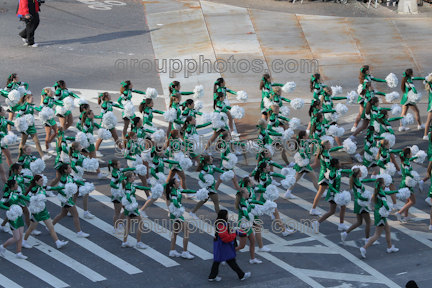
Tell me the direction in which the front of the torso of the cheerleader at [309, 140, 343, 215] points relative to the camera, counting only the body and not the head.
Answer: to the viewer's right

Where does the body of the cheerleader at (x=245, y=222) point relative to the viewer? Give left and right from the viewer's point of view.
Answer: facing to the right of the viewer

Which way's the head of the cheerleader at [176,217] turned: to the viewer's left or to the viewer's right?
to the viewer's right

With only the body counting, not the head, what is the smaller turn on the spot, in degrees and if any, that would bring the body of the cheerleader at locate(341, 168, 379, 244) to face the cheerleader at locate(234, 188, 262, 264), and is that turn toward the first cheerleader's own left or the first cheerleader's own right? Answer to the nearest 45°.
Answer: approximately 135° to the first cheerleader's own right

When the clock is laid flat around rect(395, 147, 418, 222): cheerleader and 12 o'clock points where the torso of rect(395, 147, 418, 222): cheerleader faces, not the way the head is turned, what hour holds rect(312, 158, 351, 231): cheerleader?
rect(312, 158, 351, 231): cheerleader is roughly at 5 o'clock from rect(395, 147, 418, 222): cheerleader.

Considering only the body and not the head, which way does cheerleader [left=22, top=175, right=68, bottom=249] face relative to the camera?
to the viewer's right

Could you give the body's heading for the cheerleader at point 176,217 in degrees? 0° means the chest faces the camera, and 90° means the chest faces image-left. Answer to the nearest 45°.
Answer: approximately 270°
